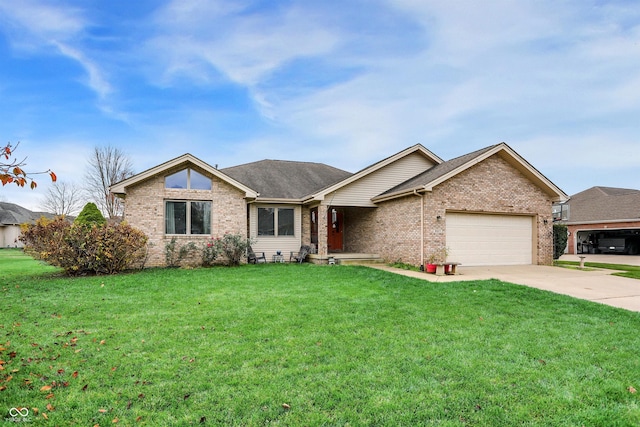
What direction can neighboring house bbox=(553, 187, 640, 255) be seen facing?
toward the camera

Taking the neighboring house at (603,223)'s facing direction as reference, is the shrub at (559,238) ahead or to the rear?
ahead

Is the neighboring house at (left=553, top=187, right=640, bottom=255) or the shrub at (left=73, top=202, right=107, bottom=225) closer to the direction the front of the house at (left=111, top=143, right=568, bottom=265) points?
the shrub

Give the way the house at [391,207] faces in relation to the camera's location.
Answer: facing the viewer

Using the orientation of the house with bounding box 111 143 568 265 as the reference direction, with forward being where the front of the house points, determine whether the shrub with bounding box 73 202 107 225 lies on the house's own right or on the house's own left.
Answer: on the house's own right

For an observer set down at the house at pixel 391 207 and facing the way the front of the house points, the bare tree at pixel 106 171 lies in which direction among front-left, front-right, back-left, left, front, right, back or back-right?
back-right

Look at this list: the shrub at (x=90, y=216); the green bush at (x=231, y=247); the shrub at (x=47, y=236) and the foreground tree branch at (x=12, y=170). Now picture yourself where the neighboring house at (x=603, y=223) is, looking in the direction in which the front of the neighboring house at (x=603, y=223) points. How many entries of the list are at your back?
0

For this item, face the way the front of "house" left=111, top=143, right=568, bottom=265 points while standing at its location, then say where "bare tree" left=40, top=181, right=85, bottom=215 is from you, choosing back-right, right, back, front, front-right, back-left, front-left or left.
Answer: back-right

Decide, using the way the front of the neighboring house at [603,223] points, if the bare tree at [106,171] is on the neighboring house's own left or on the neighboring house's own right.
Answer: on the neighboring house's own right

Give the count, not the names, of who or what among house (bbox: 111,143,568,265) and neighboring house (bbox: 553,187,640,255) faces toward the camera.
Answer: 2
